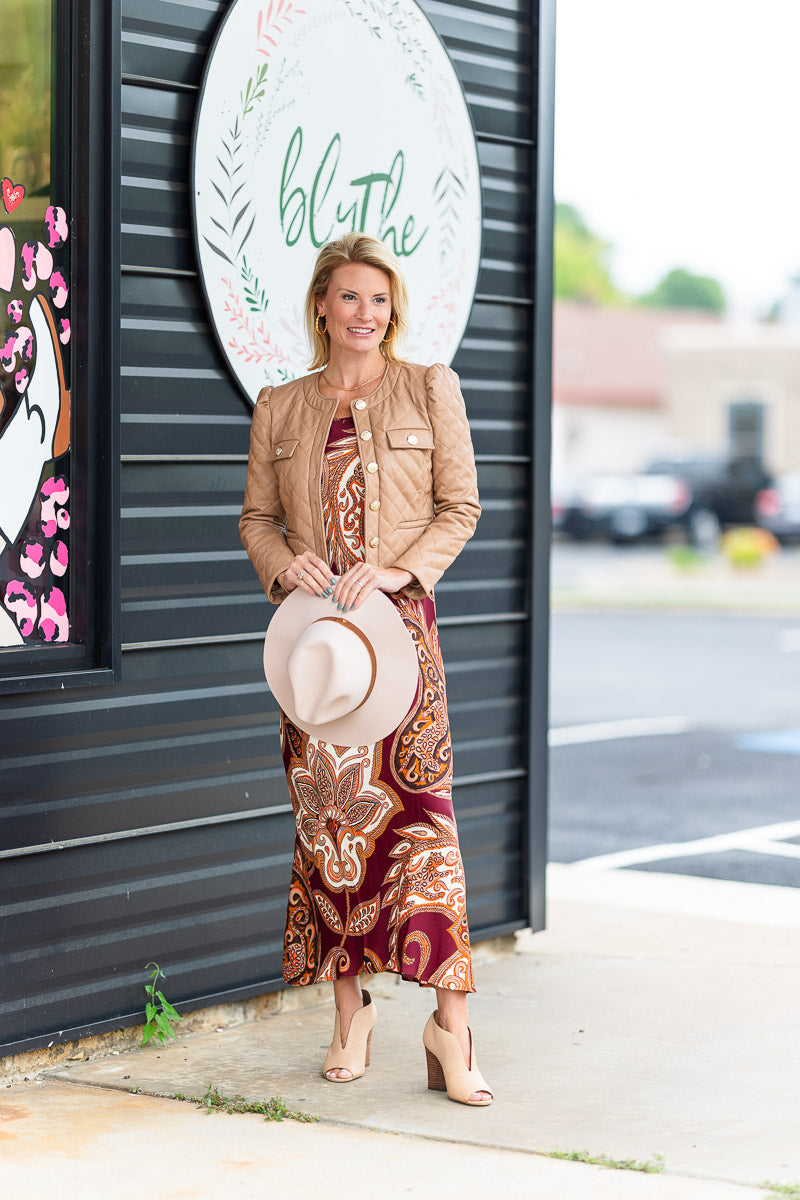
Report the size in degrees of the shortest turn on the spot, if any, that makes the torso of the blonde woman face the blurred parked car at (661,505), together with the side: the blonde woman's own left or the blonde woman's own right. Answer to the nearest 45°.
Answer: approximately 180°

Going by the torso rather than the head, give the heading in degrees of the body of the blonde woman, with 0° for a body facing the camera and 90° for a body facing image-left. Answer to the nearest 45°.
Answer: approximately 0°

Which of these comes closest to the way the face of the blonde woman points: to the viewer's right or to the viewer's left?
to the viewer's right

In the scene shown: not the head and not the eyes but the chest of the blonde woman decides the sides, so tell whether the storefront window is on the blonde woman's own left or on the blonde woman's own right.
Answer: on the blonde woman's own right

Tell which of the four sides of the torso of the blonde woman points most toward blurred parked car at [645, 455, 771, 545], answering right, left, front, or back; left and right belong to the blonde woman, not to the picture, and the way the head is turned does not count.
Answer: back

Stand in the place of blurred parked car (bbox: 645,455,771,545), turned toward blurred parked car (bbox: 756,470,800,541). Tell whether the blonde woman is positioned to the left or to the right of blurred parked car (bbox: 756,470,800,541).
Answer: right
